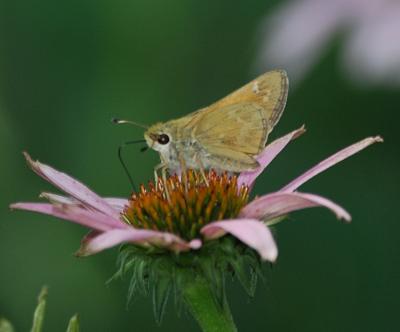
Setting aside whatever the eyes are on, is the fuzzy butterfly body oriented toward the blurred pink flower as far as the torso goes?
no

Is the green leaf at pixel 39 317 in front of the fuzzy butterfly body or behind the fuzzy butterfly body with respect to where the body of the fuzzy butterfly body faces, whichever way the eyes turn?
in front

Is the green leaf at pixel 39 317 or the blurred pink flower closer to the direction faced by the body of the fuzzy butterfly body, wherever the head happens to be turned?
the green leaf

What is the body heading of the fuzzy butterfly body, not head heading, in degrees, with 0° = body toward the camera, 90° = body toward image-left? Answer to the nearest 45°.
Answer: approximately 90°
